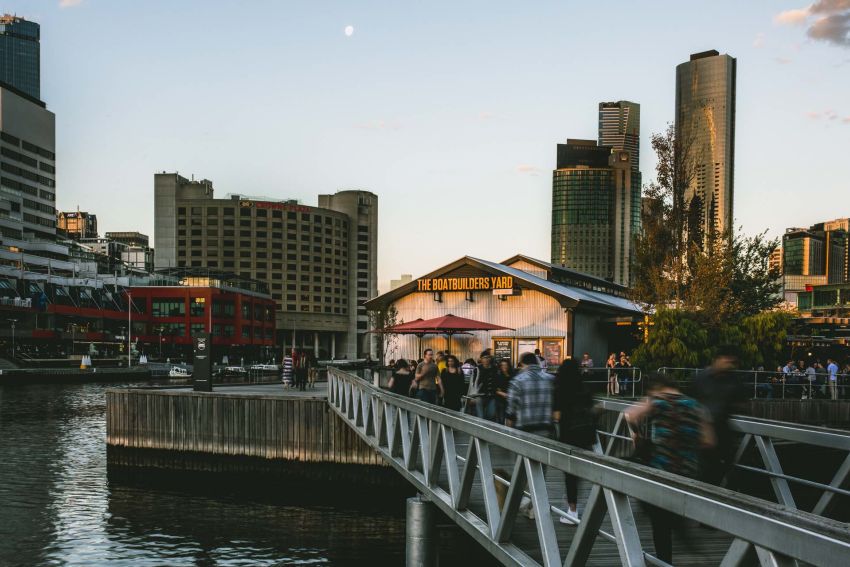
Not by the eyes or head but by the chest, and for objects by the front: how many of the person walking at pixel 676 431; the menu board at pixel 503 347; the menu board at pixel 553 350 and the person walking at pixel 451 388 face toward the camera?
3

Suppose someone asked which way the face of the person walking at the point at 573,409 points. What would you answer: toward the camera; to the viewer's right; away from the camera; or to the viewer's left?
away from the camera

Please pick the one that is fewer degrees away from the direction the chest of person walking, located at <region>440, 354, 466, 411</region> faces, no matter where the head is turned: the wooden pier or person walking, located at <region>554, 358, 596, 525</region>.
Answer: the person walking

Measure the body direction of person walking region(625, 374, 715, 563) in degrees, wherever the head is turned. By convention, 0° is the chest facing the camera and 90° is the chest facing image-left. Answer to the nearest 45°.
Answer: approximately 135°

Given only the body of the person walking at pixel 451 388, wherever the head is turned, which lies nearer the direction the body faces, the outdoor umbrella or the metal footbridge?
the metal footbridge

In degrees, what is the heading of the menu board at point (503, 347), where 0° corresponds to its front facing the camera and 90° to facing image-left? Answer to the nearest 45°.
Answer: approximately 0°

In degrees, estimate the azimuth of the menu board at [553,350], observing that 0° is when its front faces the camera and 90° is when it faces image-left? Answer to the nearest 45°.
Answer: approximately 0°

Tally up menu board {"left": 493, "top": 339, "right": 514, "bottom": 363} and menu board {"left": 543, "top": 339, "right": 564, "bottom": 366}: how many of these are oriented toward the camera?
2

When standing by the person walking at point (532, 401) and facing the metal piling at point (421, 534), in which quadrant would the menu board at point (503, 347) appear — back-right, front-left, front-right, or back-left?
back-right
